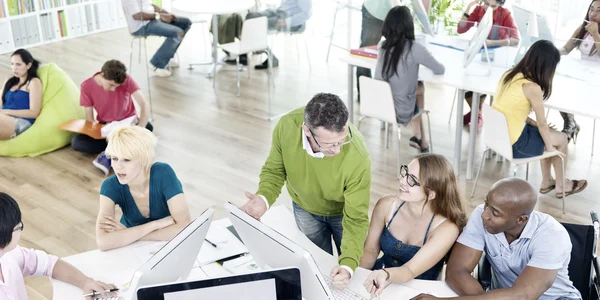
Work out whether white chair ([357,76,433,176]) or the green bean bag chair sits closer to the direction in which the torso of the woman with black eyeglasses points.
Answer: the green bean bag chair

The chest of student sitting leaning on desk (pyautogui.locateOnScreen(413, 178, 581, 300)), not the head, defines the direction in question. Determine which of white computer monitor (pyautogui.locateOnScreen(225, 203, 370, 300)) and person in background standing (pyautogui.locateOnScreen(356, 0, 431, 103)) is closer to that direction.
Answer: the white computer monitor

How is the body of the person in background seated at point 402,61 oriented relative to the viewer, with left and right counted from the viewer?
facing away from the viewer and to the right of the viewer

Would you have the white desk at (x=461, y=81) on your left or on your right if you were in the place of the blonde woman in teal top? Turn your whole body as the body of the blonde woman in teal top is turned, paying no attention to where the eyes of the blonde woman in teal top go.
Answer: on your left

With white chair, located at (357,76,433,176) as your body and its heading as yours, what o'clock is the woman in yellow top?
The woman in yellow top is roughly at 2 o'clock from the white chair.

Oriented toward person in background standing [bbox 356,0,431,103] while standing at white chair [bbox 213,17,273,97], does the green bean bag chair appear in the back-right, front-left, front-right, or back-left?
back-right

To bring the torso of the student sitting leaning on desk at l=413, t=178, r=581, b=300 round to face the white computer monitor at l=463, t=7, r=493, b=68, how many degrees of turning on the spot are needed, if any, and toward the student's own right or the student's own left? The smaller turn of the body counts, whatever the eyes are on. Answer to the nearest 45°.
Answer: approximately 135° to the student's own right

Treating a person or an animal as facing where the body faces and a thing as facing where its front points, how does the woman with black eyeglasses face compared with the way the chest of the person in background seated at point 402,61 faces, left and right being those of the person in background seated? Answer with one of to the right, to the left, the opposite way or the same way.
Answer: the opposite way

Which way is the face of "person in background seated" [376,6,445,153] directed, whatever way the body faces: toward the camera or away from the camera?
away from the camera

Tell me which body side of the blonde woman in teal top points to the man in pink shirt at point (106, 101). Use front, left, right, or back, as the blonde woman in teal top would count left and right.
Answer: back

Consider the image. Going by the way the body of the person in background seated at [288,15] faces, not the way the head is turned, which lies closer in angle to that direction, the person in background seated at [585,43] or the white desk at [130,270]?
the white desk

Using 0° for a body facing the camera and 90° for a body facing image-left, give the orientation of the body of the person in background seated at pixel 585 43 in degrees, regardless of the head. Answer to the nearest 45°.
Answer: approximately 45°

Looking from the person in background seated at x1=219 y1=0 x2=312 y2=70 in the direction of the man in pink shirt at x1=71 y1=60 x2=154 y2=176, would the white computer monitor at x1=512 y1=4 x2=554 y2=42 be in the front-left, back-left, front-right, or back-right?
back-left

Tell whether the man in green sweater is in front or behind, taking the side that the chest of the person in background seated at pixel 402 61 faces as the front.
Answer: behind

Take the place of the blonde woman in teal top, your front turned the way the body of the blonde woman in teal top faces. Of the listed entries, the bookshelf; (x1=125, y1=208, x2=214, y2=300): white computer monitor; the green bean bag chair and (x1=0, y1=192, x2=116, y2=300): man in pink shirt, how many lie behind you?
2

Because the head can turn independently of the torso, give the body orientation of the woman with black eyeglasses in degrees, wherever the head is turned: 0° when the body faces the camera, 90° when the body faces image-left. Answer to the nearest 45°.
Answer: approximately 45°
